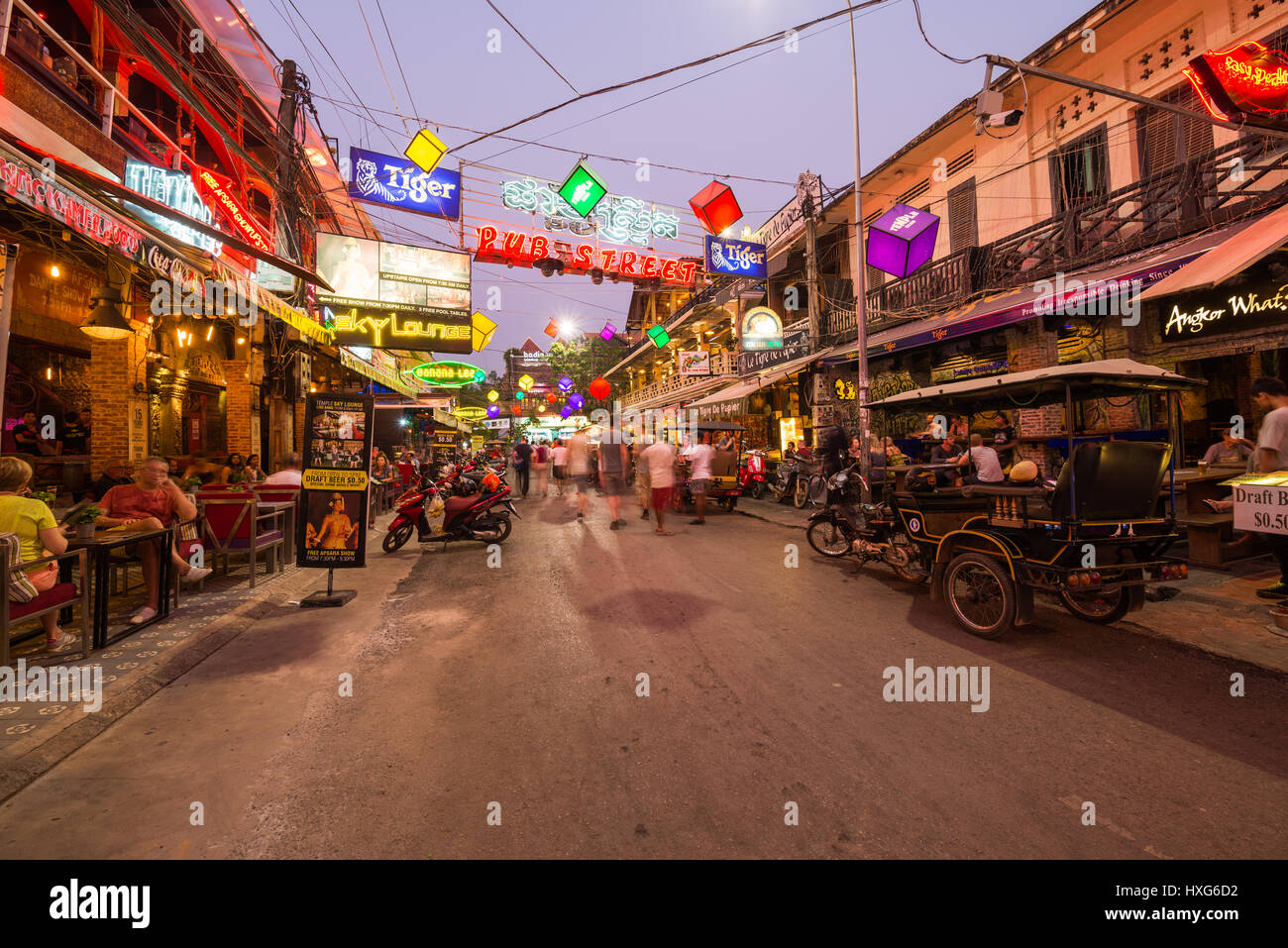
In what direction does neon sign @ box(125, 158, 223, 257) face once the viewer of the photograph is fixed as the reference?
facing the viewer and to the right of the viewer

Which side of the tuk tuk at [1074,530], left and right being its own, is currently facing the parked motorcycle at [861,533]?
front

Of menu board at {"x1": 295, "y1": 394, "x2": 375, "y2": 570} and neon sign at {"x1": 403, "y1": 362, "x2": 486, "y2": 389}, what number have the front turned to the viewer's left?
0

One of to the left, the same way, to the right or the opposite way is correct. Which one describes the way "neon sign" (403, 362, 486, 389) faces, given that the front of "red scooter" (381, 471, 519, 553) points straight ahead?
to the left

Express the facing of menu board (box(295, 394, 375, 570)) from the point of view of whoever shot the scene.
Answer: facing the viewer

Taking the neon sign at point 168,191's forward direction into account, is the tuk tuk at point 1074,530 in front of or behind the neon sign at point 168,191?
in front

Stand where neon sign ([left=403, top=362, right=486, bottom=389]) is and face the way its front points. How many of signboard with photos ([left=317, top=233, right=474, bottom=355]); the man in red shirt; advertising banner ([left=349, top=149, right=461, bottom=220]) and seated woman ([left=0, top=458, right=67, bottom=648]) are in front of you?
4

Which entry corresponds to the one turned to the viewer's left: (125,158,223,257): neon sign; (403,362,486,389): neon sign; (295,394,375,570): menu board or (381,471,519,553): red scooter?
the red scooter

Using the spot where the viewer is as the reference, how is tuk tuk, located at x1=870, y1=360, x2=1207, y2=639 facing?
facing away from the viewer and to the left of the viewer

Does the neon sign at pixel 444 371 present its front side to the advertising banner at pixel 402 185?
yes

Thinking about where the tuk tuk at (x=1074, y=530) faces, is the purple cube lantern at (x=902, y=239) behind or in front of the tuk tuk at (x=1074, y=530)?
in front

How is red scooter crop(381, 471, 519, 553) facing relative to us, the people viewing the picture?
facing to the left of the viewer

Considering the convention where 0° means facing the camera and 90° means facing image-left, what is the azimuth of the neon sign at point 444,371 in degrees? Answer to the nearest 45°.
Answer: approximately 0°

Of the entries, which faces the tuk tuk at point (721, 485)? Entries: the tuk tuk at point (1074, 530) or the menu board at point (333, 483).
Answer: the tuk tuk at point (1074, 530)
